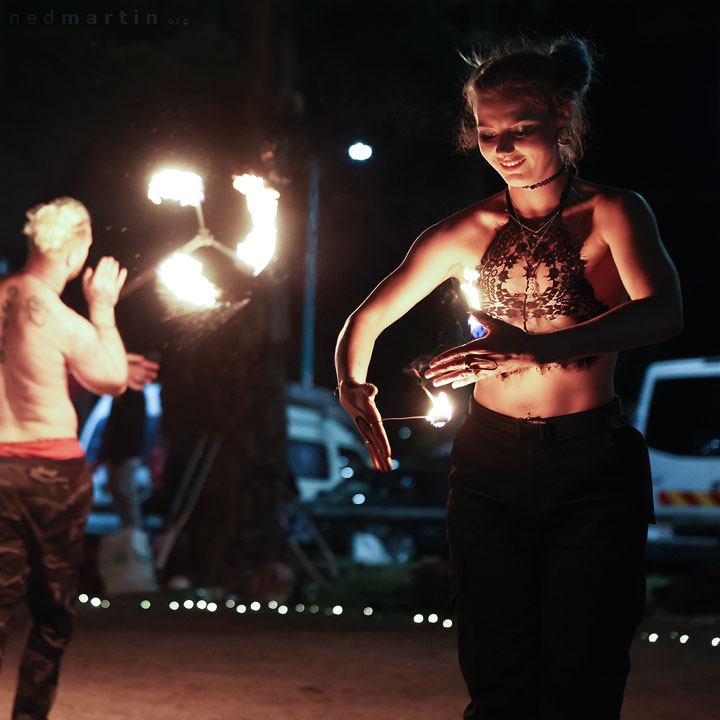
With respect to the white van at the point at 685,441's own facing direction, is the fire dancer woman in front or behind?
behind

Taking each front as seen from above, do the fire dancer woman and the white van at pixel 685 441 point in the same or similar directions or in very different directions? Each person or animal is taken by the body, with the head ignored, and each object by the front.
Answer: very different directions

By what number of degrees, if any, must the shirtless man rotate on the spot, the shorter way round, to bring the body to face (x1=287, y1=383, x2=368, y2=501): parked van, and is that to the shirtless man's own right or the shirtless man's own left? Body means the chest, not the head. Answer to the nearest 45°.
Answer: approximately 45° to the shirtless man's own left

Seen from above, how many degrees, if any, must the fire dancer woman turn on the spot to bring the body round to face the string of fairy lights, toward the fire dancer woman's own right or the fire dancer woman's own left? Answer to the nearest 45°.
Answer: approximately 180°

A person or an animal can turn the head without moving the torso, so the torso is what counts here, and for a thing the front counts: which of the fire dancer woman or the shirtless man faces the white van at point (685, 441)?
the shirtless man

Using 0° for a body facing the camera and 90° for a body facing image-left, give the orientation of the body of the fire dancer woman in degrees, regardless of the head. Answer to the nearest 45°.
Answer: approximately 0°

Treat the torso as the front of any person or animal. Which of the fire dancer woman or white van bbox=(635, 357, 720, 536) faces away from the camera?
the white van

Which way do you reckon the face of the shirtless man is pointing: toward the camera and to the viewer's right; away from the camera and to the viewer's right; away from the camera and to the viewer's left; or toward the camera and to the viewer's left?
away from the camera and to the viewer's right

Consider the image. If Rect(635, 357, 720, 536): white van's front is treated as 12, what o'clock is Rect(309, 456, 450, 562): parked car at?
The parked car is roughly at 10 o'clock from the white van.

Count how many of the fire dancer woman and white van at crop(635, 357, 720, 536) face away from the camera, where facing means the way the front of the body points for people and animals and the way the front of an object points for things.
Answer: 1

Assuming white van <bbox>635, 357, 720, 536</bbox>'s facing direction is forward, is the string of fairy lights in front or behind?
behind

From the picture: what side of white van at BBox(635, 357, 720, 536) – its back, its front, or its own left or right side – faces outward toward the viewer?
back
